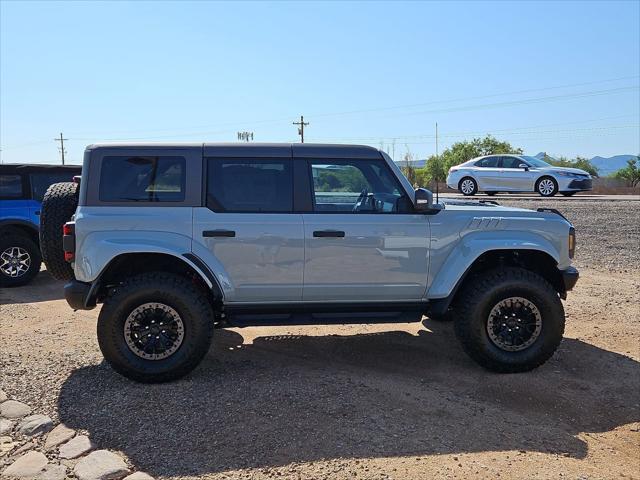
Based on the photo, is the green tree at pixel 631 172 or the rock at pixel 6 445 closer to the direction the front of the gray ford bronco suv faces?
the green tree

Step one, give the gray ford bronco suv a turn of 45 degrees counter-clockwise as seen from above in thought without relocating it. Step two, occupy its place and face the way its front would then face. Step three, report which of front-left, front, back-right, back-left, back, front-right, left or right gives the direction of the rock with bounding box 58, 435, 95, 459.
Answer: back

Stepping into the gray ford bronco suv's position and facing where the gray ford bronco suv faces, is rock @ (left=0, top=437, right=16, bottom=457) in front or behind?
behind

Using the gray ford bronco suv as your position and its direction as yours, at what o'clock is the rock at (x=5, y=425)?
The rock is roughly at 5 o'clock from the gray ford bronco suv.

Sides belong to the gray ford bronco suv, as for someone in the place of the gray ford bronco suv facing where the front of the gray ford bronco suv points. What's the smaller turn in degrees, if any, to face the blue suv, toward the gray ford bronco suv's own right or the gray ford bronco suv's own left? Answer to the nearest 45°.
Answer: approximately 135° to the gray ford bronco suv's own left

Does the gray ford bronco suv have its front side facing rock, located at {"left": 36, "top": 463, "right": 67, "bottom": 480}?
no

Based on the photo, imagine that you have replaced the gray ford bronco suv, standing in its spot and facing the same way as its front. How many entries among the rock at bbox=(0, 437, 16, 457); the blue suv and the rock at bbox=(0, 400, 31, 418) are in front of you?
0

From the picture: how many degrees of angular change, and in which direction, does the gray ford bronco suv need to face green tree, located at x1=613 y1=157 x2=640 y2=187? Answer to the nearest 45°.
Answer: approximately 45° to its left

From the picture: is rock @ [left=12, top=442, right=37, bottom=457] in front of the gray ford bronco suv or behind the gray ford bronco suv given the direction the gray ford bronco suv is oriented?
behind

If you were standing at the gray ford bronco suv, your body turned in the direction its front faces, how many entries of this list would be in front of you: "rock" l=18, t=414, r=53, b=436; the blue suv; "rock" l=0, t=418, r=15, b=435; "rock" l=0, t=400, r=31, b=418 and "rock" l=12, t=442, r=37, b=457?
0

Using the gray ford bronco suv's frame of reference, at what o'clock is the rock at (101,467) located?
The rock is roughly at 4 o'clock from the gray ford bronco suv.

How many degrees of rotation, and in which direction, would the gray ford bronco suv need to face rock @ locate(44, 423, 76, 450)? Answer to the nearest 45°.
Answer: approximately 135° to its right

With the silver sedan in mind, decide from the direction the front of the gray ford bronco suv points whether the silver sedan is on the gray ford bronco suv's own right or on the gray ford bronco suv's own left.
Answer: on the gray ford bronco suv's own left

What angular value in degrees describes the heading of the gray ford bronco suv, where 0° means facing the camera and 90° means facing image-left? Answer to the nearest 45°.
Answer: approximately 270°
